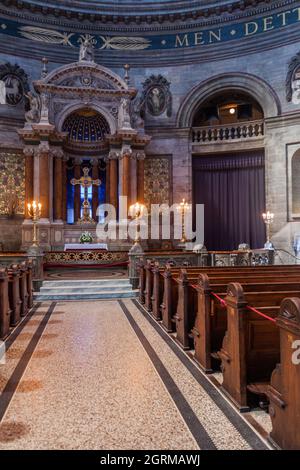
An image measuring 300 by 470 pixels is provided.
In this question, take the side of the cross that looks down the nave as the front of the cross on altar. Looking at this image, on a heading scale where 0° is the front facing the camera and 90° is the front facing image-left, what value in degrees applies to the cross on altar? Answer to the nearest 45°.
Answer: approximately 0°

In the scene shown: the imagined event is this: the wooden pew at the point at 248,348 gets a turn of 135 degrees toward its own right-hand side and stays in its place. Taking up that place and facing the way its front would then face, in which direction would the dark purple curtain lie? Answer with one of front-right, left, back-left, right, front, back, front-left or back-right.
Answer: left

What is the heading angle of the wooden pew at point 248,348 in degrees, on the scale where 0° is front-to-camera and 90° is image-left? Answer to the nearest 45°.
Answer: approximately 135°

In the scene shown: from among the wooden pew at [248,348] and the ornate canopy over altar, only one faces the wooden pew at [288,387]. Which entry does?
the ornate canopy over altar

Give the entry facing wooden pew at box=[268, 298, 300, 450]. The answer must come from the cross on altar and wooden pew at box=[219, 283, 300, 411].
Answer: the cross on altar

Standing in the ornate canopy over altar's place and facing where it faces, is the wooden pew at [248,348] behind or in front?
in front

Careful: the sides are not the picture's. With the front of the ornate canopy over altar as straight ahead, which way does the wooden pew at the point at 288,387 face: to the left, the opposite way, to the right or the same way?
the opposite way

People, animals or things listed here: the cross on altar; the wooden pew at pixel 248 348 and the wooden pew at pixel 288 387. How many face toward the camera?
1

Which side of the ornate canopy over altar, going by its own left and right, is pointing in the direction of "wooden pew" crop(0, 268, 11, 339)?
front

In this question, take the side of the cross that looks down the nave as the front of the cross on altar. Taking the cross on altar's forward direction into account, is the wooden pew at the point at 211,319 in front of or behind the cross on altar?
in front

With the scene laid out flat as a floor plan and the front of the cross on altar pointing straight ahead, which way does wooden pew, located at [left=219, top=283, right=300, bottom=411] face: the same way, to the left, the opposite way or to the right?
the opposite way

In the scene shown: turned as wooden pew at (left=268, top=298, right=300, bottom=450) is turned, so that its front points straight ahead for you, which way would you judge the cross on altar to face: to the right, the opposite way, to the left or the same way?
the opposite way

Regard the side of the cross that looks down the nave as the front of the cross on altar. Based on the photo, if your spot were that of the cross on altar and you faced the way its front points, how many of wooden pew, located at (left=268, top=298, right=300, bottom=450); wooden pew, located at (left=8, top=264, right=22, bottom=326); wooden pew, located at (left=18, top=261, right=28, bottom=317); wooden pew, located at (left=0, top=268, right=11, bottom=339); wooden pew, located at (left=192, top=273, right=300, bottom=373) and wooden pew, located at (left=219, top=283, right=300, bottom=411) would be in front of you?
6
